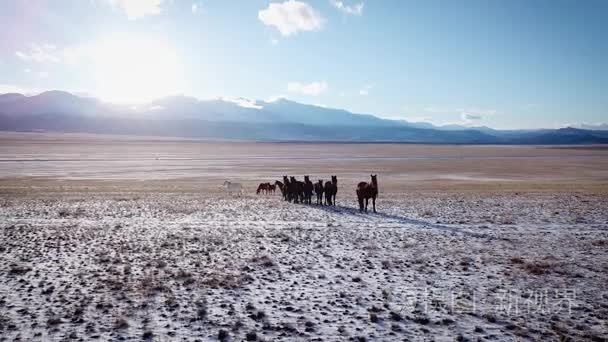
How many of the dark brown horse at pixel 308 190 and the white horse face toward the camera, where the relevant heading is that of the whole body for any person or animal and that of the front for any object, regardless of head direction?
1

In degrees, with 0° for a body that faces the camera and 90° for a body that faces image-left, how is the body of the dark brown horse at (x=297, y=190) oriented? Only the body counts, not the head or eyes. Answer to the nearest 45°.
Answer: approximately 45°

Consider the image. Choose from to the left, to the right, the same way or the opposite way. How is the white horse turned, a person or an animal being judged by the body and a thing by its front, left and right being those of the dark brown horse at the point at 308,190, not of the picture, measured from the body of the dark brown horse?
to the right

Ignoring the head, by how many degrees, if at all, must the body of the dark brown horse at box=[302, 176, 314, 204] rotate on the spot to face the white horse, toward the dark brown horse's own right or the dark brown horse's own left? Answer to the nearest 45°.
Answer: approximately 135° to the dark brown horse's own right

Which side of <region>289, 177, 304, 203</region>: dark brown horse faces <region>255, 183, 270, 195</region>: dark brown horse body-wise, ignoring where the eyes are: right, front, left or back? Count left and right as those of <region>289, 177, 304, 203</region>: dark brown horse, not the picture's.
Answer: right

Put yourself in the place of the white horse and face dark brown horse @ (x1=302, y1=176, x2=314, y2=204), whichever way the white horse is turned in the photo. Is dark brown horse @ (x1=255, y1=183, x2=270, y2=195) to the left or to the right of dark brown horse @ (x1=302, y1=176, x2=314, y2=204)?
left

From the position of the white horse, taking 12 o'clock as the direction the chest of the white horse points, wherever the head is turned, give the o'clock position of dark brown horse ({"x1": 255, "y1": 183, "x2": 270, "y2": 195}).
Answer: The dark brown horse is roughly at 6 o'clock from the white horse.

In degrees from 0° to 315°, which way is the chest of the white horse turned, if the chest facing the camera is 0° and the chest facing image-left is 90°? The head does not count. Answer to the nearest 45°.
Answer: approximately 90°

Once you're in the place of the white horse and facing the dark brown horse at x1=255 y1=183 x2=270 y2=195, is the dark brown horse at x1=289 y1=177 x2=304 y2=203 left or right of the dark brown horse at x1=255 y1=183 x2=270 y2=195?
right

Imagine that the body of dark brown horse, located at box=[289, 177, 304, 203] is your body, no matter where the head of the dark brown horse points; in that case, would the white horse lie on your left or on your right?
on your right

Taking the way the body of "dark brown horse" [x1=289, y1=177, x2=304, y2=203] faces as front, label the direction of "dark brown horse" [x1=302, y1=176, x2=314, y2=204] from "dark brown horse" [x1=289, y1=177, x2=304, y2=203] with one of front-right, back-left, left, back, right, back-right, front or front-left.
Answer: left
